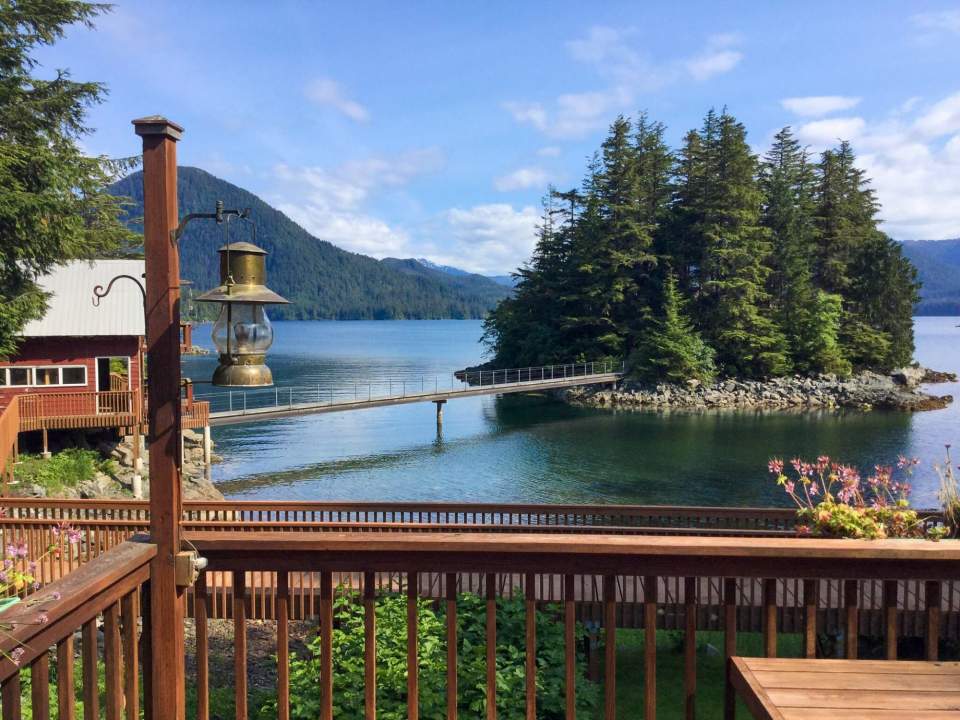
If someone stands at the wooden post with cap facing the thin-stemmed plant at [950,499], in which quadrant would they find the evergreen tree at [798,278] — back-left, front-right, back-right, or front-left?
front-left

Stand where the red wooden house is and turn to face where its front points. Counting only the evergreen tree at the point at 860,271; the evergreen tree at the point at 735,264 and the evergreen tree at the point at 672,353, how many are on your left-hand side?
3

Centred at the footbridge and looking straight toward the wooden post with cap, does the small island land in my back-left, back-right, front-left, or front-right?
back-left

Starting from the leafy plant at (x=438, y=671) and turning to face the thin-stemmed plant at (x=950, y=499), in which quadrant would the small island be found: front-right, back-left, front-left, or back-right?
front-left

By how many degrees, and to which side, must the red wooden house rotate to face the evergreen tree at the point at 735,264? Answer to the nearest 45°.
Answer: approximately 90° to its left

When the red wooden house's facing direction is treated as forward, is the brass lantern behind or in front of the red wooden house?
in front

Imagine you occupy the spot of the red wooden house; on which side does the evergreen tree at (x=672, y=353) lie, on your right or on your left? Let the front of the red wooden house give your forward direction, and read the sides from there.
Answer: on your left

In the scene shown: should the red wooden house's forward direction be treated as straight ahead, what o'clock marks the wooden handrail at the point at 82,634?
The wooden handrail is roughly at 12 o'clock from the red wooden house.

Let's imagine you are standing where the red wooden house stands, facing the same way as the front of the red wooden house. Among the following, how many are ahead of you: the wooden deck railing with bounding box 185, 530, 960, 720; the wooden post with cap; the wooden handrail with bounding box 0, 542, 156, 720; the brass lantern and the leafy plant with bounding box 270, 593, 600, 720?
5

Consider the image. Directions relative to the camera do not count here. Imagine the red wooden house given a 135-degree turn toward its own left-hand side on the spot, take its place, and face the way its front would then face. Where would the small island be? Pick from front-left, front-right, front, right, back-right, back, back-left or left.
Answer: front-right

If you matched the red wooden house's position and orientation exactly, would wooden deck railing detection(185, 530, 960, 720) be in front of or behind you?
in front

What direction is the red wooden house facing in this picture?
toward the camera
